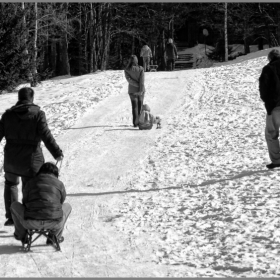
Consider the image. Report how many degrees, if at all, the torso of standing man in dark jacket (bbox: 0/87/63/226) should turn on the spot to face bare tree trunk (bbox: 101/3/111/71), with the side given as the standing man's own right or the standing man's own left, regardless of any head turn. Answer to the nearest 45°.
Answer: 0° — they already face it

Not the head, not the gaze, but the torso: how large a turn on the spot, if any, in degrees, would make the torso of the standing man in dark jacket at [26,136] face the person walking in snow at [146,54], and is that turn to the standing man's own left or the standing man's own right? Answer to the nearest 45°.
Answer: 0° — they already face them

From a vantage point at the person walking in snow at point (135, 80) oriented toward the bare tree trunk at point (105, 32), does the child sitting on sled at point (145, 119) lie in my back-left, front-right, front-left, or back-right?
back-right

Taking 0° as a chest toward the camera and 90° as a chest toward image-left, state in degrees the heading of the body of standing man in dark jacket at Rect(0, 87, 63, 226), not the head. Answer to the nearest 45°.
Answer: approximately 180°

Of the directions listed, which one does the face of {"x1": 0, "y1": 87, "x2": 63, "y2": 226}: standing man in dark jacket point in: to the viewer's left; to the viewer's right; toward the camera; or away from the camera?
away from the camera
